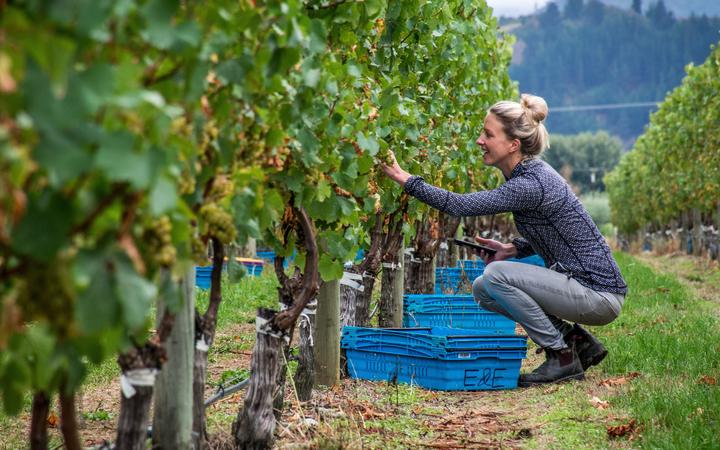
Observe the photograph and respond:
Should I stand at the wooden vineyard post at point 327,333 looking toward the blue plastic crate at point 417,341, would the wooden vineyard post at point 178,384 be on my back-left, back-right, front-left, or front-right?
back-right

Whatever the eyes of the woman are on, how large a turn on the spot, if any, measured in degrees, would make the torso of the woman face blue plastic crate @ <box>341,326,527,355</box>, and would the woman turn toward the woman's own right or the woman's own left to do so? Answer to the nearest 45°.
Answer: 0° — they already face it

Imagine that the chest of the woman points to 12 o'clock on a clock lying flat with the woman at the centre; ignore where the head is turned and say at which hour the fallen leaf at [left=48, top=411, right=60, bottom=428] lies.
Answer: The fallen leaf is roughly at 11 o'clock from the woman.

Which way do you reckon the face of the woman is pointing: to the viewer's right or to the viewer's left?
to the viewer's left

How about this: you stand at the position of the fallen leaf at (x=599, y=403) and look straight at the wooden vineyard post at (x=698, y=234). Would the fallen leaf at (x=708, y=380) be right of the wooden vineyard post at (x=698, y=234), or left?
right

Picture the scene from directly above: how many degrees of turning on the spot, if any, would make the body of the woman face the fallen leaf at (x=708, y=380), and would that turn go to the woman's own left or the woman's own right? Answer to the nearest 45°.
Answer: approximately 180°

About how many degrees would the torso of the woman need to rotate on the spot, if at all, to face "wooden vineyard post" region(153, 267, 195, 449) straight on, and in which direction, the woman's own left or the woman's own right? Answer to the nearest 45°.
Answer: approximately 45° to the woman's own left

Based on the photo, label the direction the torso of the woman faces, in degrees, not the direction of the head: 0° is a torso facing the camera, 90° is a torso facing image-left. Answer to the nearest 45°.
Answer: approximately 90°

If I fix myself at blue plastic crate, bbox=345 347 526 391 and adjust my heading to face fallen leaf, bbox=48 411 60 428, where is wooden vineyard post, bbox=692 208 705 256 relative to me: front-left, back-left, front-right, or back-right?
back-right

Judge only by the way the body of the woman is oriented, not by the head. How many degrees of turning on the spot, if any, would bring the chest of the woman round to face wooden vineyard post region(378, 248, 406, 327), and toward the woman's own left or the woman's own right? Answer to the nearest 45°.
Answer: approximately 45° to the woman's own right

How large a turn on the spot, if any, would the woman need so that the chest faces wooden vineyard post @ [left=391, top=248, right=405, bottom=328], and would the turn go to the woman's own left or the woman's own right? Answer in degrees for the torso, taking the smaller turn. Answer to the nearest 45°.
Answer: approximately 45° to the woman's own right
